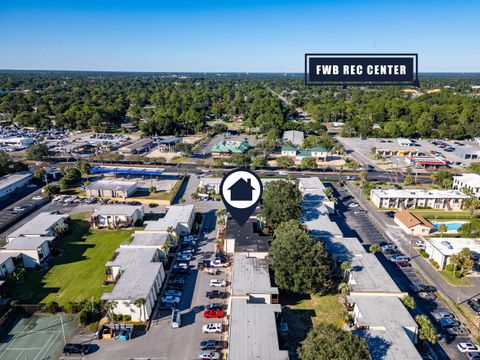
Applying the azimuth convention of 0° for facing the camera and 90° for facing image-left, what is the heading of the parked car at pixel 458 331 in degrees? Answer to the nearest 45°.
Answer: approximately 90°

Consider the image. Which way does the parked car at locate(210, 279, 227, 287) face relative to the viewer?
to the viewer's right

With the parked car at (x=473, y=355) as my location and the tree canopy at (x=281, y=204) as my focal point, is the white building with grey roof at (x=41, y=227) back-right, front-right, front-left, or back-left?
front-left

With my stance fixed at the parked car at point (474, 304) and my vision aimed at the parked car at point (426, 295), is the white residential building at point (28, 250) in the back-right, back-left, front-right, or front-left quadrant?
front-left

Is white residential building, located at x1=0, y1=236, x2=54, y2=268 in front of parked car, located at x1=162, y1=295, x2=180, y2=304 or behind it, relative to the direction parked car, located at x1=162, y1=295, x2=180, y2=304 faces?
in front

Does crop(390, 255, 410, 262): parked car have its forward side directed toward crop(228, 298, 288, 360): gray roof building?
no

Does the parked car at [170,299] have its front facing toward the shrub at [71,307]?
yes

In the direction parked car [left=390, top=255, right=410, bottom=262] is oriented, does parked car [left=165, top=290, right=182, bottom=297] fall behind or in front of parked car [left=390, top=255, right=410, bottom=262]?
in front

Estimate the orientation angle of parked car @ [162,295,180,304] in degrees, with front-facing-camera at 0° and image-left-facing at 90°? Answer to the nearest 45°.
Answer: approximately 90°

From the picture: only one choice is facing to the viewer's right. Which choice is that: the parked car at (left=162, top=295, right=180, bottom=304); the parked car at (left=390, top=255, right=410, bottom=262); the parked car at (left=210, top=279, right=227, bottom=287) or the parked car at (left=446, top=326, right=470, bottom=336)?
the parked car at (left=210, top=279, right=227, bottom=287)

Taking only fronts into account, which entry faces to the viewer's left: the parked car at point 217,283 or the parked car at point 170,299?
the parked car at point 170,299
